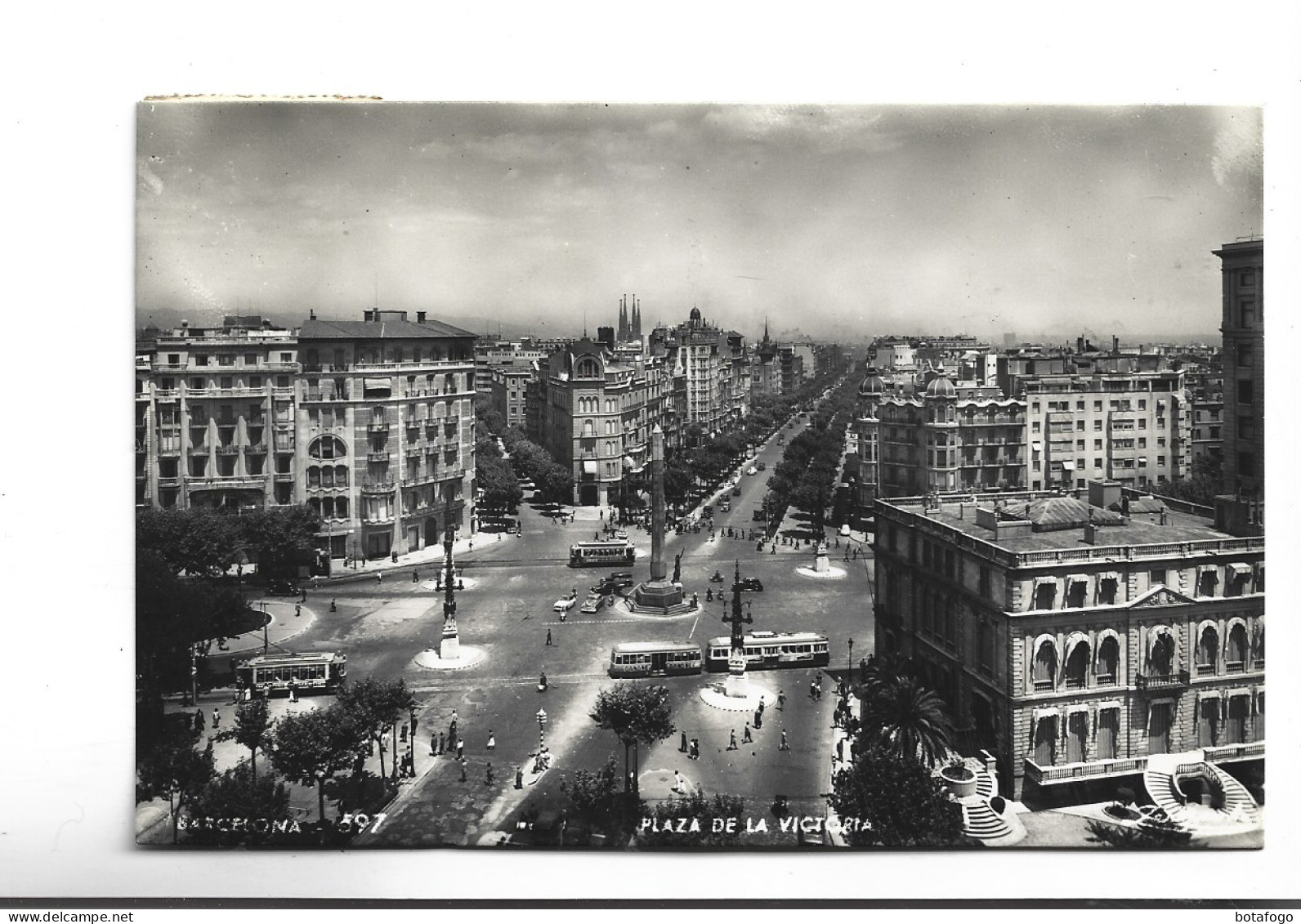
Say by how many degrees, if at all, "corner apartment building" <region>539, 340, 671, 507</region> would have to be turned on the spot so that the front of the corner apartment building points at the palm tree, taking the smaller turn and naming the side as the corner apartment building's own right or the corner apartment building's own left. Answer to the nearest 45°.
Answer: approximately 45° to the corner apartment building's own left

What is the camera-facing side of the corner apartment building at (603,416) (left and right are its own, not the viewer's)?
front

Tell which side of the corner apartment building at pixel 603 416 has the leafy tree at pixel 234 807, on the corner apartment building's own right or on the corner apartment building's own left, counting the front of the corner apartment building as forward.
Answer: on the corner apartment building's own right

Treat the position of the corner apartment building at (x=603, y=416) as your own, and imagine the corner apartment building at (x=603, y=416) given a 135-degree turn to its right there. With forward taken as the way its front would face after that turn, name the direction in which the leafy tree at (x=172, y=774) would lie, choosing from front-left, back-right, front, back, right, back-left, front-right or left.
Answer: left

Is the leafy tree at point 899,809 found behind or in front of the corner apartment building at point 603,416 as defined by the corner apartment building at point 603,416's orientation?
in front

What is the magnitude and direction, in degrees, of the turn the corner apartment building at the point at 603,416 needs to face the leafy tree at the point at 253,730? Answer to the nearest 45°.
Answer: approximately 45° to its right

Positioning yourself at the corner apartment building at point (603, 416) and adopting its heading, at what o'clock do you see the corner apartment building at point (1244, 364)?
the corner apartment building at point (1244, 364) is roughly at 10 o'clock from the corner apartment building at point (603, 416).
